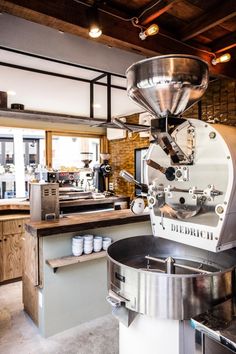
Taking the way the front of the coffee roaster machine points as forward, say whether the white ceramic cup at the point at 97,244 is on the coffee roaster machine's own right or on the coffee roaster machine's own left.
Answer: on the coffee roaster machine's own right

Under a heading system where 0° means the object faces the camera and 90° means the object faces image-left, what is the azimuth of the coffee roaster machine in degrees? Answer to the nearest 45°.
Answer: approximately 45°
